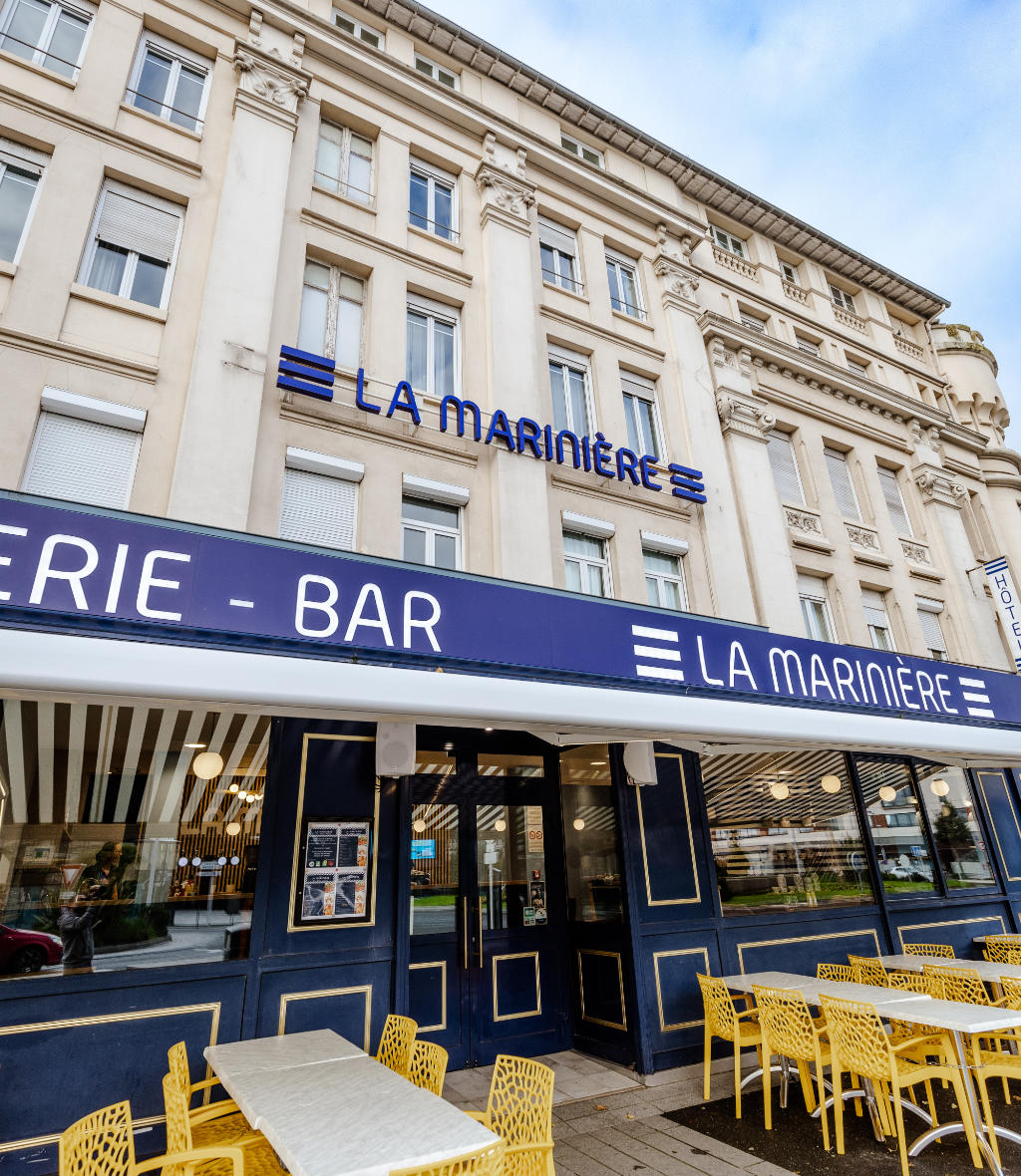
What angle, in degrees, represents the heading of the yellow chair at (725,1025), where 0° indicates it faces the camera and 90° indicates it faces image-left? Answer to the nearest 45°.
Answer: approximately 225°

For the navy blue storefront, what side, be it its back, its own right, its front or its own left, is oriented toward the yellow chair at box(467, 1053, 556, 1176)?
front

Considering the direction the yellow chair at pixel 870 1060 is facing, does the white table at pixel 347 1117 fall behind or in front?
behind

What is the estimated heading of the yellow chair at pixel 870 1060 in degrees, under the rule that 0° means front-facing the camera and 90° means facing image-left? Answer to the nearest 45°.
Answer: approximately 225°

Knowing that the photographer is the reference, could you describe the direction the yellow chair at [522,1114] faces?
facing the viewer and to the left of the viewer

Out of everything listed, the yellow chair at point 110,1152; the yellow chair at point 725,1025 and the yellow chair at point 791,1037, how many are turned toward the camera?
0

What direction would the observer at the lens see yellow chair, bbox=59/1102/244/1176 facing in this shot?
facing away from the viewer and to the right of the viewer

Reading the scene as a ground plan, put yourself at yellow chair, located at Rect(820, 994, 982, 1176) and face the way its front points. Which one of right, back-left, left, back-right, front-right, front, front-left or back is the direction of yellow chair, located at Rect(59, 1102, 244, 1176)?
back

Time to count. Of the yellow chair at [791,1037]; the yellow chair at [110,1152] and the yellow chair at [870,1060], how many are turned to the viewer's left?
0

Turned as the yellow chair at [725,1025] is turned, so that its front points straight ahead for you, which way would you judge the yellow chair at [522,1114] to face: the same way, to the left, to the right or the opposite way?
the opposite way

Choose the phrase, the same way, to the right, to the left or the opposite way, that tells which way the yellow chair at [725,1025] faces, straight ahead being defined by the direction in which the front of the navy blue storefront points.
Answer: to the left
